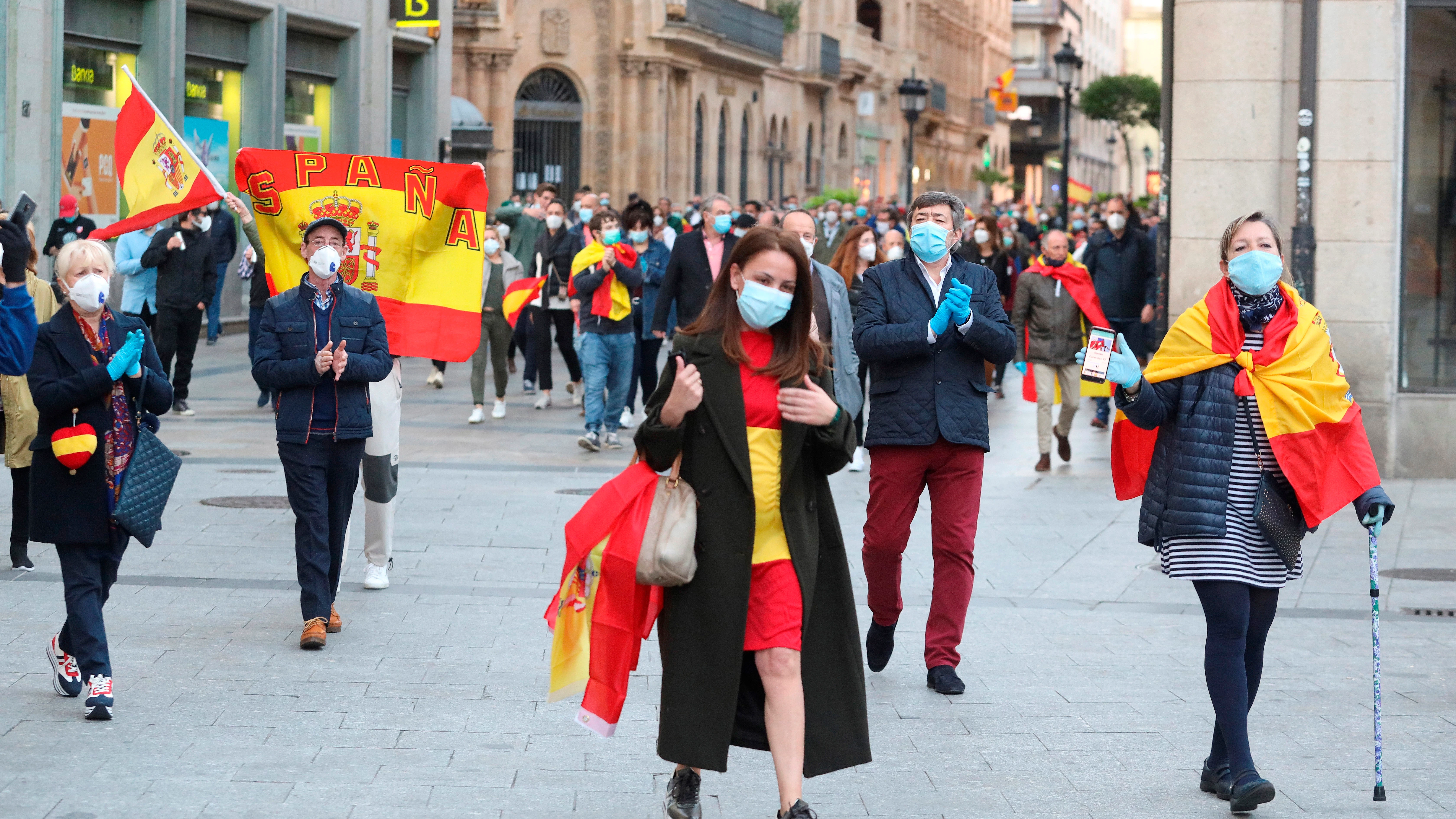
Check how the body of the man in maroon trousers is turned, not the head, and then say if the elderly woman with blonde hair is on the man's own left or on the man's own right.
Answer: on the man's own right

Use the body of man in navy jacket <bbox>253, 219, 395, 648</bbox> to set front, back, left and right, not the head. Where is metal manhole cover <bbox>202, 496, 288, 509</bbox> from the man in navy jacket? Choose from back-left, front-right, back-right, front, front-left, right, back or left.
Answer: back

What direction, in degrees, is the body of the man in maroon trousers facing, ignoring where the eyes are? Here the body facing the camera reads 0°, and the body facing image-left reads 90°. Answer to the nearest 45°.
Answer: approximately 0°

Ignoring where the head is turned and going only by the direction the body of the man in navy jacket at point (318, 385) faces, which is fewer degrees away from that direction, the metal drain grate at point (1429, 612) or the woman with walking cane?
the woman with walking cane

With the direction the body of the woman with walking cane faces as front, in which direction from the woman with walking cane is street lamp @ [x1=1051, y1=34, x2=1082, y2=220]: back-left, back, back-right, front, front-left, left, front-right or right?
back

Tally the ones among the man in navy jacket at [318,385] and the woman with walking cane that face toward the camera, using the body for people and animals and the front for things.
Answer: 2

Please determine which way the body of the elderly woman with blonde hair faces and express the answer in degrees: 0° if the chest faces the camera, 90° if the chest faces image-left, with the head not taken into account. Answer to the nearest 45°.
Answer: approximately 315°

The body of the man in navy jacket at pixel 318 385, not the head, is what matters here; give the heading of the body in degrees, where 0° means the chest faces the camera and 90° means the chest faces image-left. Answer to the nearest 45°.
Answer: approximately 0°
